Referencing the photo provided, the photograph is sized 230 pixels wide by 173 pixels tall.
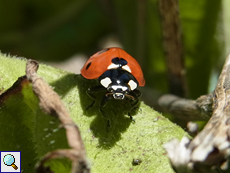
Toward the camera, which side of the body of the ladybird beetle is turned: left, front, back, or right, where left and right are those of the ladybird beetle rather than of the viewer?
front
